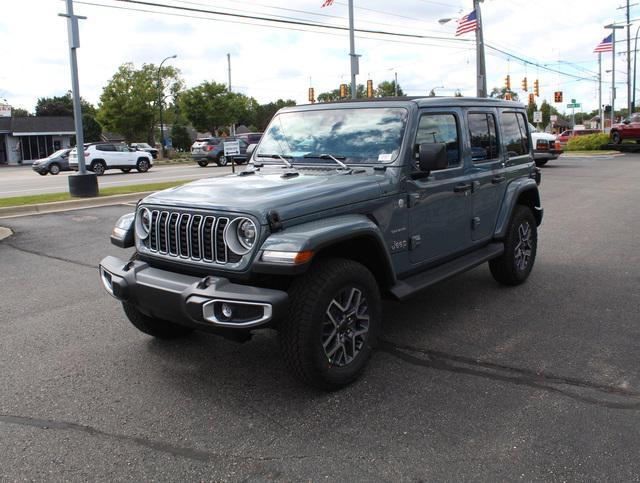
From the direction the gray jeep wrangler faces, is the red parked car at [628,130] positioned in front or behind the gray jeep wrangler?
behind

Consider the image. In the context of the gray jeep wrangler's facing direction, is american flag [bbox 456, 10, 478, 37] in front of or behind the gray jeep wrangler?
behind

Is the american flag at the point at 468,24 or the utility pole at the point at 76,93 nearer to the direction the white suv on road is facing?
the american flag

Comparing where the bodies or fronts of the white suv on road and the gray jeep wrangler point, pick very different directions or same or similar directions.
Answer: very different directions

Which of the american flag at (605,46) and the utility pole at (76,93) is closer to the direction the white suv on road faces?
the american flag

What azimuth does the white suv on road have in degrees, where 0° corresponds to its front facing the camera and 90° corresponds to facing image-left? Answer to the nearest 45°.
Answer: approximately 225°

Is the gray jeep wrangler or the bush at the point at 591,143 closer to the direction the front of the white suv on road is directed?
the bush

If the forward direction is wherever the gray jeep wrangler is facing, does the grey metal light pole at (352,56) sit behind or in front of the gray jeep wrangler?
behind

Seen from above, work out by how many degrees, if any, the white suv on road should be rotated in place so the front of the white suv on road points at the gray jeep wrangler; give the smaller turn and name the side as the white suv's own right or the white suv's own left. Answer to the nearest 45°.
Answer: approximately 135° to the white suv's own right

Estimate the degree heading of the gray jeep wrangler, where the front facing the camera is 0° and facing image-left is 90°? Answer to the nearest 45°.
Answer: approximately 45°

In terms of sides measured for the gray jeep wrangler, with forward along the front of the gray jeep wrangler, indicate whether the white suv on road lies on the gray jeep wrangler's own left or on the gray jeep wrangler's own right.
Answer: on the gray jeep wrangler's own right
